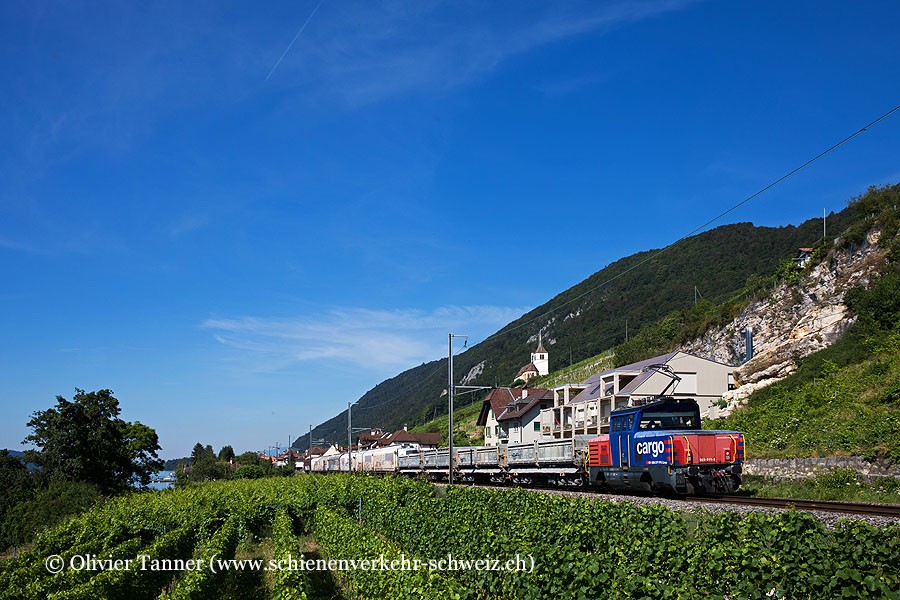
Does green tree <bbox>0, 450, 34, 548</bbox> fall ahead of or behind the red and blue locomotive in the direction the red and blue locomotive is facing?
behind

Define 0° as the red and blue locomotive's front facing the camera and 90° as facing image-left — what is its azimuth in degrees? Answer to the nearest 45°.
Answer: approximately 315°
